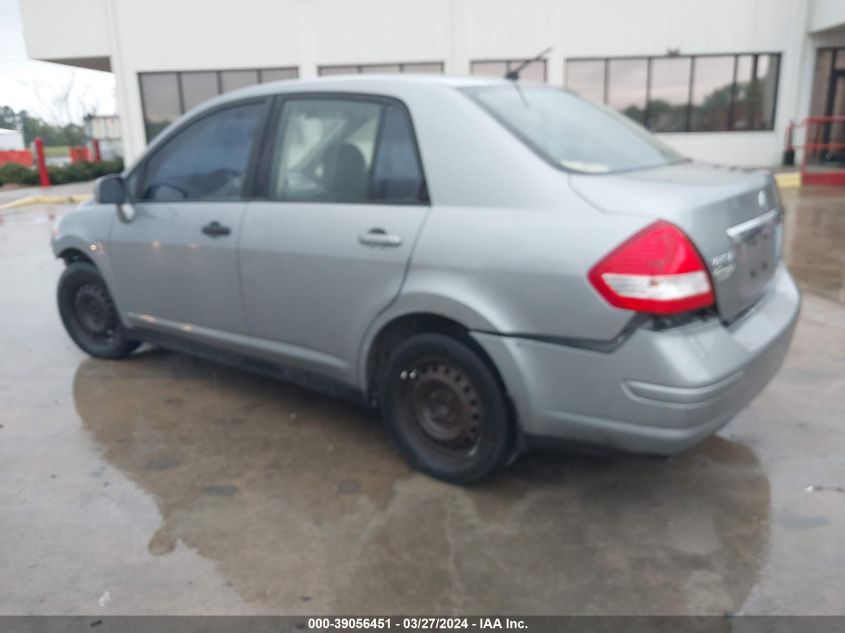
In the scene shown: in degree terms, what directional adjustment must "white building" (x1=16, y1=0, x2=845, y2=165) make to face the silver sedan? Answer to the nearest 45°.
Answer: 0° — it already faces it

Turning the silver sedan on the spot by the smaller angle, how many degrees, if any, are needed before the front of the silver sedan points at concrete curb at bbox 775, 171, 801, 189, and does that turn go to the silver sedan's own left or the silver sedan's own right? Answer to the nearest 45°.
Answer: approximately 90° to the silver sedan's own right

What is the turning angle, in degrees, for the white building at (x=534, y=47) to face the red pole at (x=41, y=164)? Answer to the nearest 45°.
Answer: approximately 90° to its right

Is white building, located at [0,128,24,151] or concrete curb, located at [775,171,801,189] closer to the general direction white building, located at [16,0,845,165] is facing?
the concrete curb

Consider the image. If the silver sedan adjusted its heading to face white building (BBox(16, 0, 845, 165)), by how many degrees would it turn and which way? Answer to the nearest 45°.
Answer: approximately 45° to its right

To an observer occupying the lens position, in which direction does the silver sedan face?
facing away from the viewer and to the left of the viewer

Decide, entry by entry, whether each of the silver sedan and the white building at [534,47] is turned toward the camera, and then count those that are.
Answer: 1

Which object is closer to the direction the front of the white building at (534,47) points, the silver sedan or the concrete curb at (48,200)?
the silver sedan

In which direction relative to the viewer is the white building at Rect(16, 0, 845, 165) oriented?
toward the camera

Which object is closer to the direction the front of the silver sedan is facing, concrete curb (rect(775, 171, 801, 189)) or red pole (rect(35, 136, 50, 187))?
the red pole

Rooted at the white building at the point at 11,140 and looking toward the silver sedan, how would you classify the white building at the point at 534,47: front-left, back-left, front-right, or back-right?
front-left

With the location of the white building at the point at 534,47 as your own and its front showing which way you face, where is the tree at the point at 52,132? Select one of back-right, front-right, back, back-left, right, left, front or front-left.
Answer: back-right

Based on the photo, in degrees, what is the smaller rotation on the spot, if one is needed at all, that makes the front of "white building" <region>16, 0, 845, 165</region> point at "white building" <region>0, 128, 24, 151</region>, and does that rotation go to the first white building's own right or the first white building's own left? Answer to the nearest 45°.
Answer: approximately 135° to the first white building's own right

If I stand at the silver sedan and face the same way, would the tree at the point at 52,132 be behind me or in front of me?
in front
